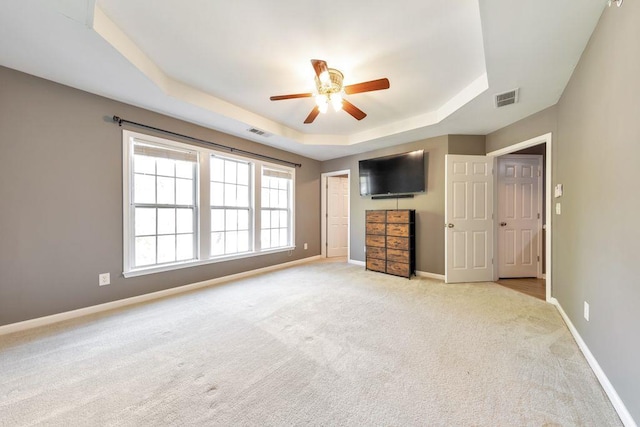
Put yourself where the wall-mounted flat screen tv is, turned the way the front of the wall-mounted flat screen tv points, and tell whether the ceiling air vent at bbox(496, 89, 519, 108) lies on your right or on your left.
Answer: on your left

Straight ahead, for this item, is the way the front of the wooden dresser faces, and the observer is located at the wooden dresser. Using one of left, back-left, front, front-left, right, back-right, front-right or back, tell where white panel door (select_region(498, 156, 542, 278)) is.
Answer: back-left

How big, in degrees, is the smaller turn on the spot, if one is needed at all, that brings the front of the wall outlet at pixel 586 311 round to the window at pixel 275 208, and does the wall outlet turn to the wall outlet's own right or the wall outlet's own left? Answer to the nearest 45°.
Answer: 0° — it already faces it

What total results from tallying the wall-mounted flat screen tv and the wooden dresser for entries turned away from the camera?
0

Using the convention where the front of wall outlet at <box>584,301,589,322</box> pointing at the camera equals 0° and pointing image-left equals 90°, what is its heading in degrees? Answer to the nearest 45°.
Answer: approximately 90°

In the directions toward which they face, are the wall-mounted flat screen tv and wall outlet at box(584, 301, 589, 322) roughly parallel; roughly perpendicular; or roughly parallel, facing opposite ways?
roughly perpendicular

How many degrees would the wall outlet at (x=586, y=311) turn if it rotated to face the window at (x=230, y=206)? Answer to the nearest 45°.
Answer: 0° — it already faces it

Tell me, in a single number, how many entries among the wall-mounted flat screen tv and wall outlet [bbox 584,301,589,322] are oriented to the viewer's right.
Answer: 0

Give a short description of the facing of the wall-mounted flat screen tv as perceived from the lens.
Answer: facing the viewer and to the left of the viewer
